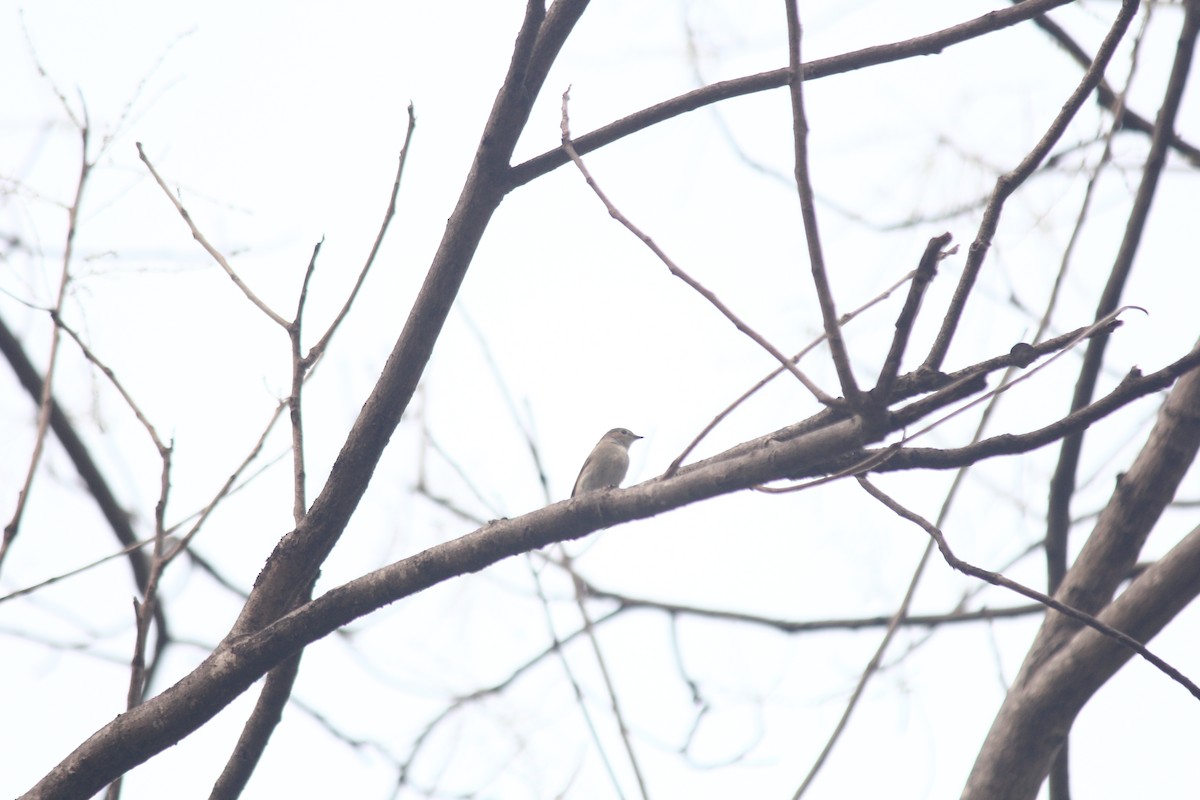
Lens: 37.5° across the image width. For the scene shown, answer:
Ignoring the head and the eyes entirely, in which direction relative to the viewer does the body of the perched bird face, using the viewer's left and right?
facing to the right of the viewer
